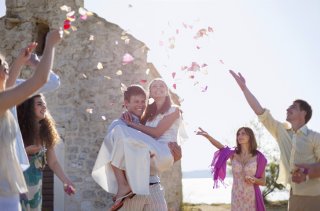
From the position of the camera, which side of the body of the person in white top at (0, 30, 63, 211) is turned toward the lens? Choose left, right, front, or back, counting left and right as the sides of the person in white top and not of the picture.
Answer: right

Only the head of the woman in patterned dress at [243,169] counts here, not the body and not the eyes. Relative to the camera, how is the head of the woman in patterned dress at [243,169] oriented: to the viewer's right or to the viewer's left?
to the viewer's left

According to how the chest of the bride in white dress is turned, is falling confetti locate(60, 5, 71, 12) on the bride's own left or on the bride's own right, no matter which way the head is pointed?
on the bride's own right

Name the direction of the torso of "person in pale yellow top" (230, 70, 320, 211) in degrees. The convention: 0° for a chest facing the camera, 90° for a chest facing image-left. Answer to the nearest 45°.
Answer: approximately 45°

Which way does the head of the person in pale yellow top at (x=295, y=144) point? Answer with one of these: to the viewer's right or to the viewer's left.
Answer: to the viewer's left

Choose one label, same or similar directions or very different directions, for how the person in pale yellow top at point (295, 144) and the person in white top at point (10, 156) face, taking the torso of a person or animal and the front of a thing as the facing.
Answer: very different directions

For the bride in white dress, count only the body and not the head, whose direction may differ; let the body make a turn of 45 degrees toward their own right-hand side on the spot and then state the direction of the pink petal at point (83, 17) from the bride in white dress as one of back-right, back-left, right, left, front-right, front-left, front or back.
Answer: right

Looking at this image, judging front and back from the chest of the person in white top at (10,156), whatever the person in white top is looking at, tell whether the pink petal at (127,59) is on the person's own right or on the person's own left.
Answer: on the person's own left

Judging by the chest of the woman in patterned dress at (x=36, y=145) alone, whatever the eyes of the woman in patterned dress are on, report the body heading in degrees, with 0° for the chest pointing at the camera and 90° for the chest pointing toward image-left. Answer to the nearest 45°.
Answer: approximately 315°

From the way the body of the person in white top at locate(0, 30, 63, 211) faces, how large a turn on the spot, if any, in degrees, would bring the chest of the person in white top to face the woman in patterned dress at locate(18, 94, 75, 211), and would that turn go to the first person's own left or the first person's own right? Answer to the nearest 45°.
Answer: approximately 90° to the first person's own left
